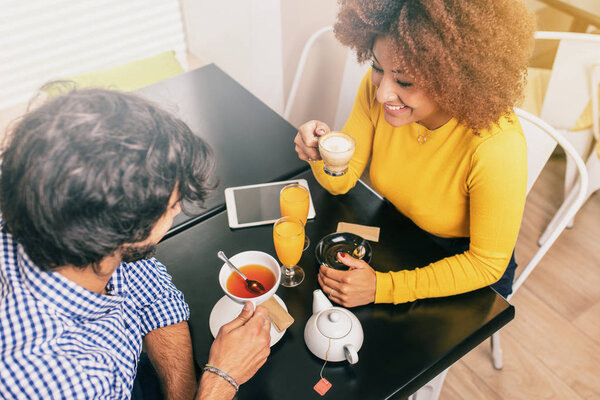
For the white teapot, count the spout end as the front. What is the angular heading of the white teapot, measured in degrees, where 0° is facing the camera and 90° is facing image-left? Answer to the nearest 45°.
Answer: approximately 135°

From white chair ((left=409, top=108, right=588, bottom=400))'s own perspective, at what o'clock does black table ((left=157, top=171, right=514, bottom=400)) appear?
The black table is roughly at 11 o'clock from the white chair.

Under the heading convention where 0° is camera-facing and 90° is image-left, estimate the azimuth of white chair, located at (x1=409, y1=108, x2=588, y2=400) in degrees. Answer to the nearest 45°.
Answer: approximately 45°

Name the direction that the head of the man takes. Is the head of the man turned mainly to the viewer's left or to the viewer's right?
to the viewer's right

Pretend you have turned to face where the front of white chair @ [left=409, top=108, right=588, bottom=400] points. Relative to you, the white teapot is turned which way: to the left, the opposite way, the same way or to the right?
to the right

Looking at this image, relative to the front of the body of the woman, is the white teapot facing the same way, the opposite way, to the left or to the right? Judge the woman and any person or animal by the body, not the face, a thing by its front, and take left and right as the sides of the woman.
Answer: to the right

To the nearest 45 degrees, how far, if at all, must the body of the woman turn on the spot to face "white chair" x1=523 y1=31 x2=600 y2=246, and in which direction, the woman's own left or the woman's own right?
approximately 180°

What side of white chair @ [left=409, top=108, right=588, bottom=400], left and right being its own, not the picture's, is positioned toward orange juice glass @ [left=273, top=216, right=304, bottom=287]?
front

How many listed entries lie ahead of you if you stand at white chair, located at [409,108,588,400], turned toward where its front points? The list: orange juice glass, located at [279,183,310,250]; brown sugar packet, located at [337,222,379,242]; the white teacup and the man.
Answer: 4
